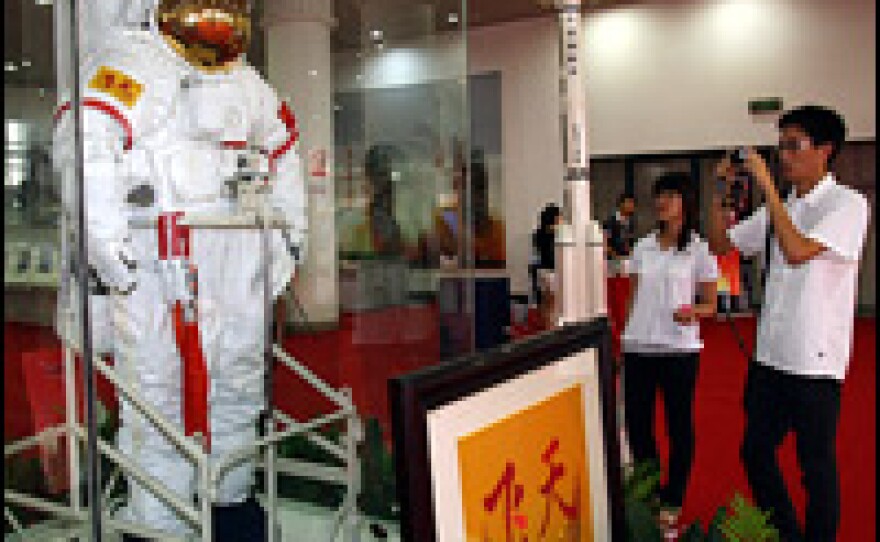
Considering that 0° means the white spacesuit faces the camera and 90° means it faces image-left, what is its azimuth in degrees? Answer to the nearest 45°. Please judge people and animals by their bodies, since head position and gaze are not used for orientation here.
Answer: approximately 315°

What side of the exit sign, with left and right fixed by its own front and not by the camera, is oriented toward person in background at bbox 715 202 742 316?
front

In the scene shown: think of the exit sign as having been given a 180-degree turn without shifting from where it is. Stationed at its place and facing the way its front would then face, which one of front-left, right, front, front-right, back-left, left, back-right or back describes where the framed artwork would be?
back

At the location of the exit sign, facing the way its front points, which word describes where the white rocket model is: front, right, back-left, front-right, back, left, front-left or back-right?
front

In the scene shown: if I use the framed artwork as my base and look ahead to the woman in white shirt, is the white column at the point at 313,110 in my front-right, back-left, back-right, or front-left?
front-left

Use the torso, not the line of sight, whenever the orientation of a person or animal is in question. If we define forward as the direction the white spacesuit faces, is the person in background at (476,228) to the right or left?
on its left

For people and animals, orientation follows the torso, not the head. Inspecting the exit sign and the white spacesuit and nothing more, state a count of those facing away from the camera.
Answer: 0

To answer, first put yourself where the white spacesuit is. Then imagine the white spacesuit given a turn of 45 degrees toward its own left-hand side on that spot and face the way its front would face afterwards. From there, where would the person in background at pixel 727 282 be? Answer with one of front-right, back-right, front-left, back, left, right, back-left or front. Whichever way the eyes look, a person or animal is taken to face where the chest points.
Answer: front-left

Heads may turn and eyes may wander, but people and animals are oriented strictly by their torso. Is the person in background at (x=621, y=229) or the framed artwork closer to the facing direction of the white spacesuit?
the framed artwork

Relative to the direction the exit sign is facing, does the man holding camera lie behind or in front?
in front

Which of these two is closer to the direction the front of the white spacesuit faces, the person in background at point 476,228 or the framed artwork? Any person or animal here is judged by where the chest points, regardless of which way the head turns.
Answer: the framed artwork

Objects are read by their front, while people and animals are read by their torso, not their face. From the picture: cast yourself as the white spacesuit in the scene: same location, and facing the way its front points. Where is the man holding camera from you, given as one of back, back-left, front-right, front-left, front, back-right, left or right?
front-left

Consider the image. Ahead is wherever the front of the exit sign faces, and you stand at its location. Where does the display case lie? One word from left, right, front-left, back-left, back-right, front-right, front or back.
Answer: front

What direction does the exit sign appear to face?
toward the camera

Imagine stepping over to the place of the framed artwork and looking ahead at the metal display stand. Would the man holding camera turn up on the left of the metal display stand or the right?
right
